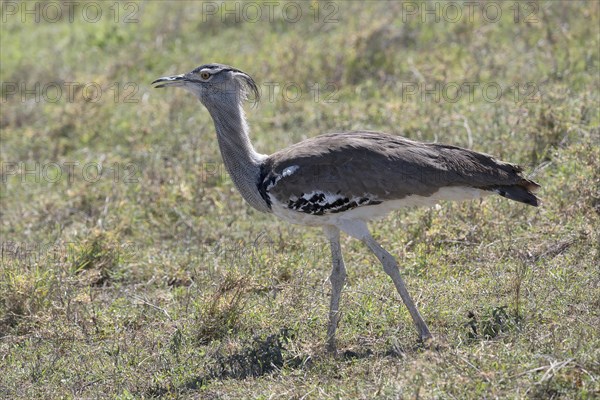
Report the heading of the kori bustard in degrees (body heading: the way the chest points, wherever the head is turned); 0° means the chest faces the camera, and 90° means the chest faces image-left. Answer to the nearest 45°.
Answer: approximately 90°
